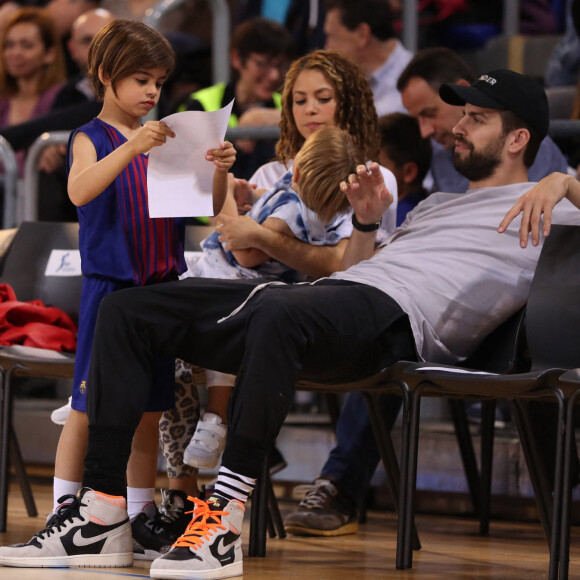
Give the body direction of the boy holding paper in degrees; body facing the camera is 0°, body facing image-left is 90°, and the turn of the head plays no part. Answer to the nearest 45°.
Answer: approximately 315°

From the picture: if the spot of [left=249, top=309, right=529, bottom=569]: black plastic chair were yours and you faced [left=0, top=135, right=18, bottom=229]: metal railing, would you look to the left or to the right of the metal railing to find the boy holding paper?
left

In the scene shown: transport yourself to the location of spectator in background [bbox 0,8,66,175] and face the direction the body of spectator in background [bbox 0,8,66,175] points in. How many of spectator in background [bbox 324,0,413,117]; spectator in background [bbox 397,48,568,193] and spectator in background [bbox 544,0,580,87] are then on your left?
3

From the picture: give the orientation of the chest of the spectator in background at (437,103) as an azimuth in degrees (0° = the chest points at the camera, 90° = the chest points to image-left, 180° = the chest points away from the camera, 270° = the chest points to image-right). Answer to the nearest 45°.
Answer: approximately 45°

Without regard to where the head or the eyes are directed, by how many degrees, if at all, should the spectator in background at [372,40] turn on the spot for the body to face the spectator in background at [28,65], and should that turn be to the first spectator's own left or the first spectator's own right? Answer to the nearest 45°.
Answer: approximately 45° to the first spectator's own right

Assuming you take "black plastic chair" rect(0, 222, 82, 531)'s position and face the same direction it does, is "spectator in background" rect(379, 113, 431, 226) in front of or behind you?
behind

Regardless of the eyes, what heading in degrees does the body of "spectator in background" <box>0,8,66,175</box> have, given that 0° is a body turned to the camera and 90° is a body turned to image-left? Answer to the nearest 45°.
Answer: approximately 45°

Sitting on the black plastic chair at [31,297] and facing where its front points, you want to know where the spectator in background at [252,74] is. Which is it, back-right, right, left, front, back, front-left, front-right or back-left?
back

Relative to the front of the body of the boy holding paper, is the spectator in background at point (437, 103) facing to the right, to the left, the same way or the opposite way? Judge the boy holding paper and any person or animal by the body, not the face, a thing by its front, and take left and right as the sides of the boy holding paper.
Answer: to the right

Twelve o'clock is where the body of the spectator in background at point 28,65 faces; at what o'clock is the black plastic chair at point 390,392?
The black plastic chair is roughly at 10 o'clock from the spectator in background.
